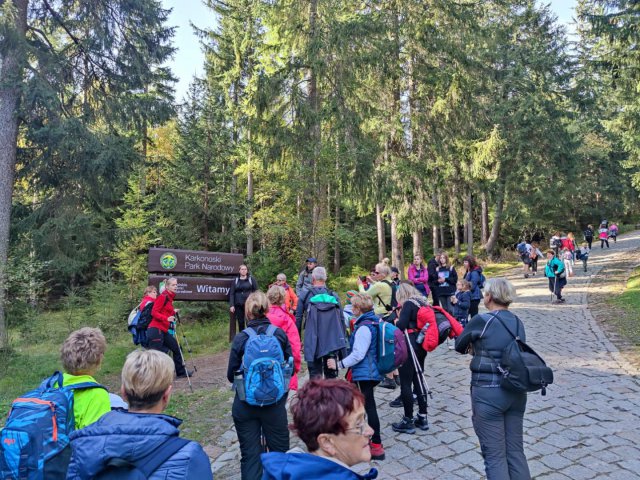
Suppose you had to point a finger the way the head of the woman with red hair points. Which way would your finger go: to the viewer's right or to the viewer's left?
to the viewer's right

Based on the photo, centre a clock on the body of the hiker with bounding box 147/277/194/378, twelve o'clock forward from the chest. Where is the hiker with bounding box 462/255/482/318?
the hiker with bounding box 462/255/482/318 is roughly at 12 o'clock from the hiker with bounding box 147/277/194/378.

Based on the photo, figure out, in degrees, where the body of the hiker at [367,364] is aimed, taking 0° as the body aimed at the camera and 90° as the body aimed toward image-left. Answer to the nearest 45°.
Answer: approximately 90°

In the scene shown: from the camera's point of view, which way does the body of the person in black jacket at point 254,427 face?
away from the camera

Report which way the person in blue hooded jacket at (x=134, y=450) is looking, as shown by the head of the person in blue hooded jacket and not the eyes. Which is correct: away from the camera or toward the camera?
away from the camera

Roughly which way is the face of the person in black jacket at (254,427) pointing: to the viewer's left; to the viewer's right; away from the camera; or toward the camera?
away from the camera

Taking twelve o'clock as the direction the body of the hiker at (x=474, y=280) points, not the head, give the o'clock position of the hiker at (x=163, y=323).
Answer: the hiker at (x=163, y=323) is roughly at 11 o'clock from the hiker at (x=474, y=280).
